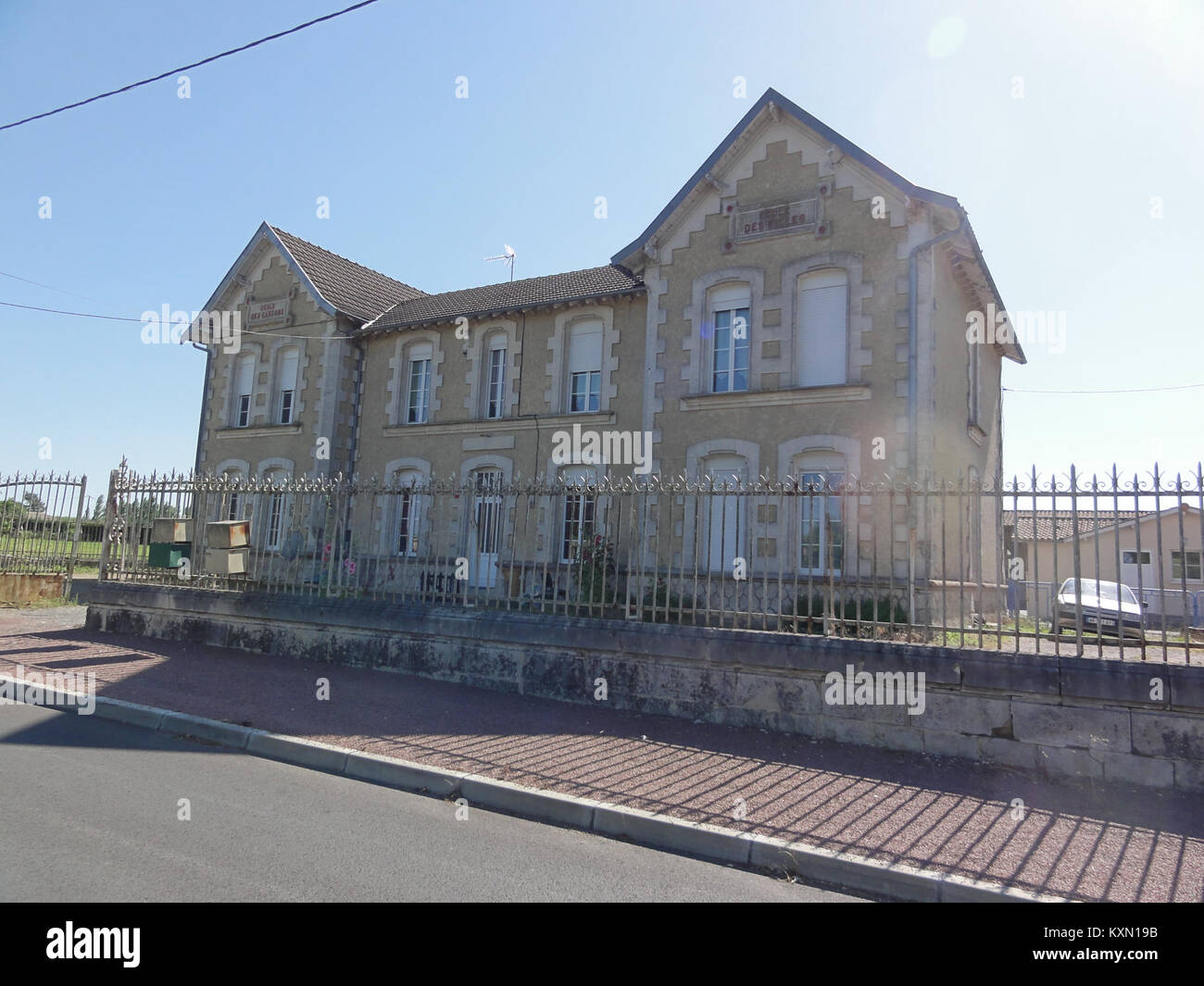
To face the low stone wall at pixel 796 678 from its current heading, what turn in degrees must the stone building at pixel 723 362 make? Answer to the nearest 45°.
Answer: approximately 45° to its left

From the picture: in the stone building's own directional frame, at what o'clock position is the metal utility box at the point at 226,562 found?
The metal utility box is roughly at 1 o'clock from the stone building.

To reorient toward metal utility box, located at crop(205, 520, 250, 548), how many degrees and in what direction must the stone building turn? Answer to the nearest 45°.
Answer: approximately 45° to its right

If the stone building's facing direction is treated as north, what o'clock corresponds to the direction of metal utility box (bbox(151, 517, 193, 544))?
The metal utility box is roughly at 1 o'clock from the stone building.

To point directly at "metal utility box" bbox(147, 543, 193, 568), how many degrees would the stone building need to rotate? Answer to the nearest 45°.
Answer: approximately 45° to its right

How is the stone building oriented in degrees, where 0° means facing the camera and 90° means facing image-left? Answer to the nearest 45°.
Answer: approximately 45°
